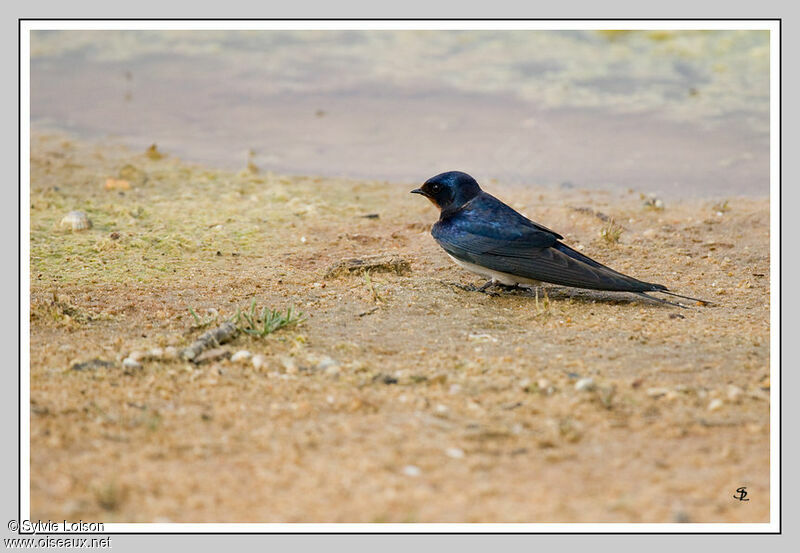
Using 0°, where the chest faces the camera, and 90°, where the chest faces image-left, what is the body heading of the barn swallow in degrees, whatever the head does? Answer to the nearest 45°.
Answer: approximately 90°

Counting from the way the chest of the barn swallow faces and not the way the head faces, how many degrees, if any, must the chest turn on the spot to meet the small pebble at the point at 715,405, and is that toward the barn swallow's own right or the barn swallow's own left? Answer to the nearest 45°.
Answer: approximately 135° to the barn swallow's own left

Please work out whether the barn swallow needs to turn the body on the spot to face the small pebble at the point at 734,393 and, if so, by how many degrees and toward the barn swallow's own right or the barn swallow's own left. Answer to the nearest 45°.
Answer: approximately 135° to the barn swallow's own left

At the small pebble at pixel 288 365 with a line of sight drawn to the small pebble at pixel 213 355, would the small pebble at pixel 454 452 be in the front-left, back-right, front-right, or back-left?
back-left

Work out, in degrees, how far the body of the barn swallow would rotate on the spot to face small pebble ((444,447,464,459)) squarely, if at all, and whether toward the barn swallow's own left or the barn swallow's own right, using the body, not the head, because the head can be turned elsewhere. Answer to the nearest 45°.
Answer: approximately 90° to the barn swallow's own left

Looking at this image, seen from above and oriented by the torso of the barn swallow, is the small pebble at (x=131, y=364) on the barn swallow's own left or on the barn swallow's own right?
on the barn swallow's own left
